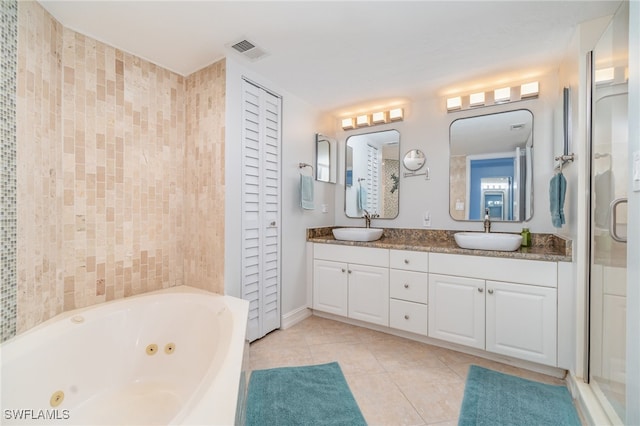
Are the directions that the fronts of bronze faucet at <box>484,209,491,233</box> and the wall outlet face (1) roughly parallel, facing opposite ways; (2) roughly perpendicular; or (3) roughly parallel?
roughly parallel

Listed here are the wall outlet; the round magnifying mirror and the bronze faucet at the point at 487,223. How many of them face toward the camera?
3

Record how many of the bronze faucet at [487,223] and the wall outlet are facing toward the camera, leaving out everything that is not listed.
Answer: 2

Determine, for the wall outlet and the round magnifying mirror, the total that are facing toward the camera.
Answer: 2

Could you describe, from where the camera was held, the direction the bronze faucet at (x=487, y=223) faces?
facing the viewer

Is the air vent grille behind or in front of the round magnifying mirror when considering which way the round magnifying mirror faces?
in front

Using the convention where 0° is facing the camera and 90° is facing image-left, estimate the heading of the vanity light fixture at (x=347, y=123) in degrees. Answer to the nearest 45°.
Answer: approximately 45°

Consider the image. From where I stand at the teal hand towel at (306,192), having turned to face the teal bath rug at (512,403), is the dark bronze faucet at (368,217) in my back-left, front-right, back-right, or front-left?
front-left

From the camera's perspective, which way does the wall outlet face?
toward the camera

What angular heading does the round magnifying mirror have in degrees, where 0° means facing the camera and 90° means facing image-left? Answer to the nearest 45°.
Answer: approximately 0°

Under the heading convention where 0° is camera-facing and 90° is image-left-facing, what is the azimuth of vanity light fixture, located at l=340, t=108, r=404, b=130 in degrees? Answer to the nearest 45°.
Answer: approximately 45°

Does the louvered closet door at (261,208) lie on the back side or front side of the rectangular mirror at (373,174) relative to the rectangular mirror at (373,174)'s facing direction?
on the front side

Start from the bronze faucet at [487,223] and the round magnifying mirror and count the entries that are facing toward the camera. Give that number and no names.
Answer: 2
